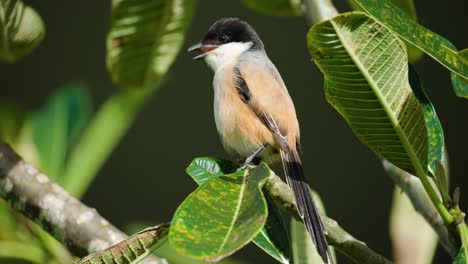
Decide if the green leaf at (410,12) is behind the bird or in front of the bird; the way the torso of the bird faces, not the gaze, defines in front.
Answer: behind

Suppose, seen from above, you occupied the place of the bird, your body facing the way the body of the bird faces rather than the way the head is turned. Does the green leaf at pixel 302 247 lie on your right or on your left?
on your left

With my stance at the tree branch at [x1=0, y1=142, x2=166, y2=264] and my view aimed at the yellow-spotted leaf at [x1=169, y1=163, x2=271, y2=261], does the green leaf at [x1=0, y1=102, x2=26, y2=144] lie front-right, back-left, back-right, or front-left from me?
back-left

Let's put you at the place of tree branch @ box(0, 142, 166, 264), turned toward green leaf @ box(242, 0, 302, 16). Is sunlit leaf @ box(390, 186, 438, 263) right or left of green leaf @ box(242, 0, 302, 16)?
right

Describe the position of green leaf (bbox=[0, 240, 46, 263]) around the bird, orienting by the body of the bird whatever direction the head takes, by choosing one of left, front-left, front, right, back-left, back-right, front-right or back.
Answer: front-right

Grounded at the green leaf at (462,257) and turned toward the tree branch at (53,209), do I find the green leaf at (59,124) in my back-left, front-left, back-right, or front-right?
front-right

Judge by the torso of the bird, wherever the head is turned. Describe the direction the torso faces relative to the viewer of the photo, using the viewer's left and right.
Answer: facing to the left of the viewer

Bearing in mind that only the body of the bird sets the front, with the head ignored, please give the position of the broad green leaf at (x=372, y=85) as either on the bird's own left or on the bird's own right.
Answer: on the bird's own left

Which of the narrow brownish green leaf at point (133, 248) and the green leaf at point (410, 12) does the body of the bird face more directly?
the narrow brownish green leaf
